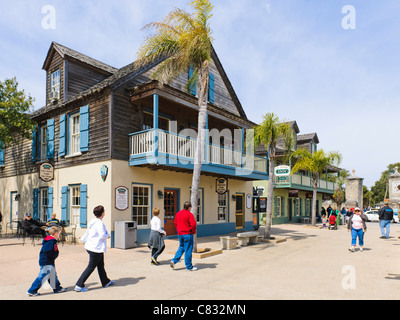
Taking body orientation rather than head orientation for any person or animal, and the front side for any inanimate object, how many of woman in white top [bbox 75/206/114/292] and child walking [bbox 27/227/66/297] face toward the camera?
0

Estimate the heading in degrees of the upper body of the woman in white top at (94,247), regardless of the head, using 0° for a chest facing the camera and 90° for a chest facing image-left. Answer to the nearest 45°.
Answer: approximately 225°

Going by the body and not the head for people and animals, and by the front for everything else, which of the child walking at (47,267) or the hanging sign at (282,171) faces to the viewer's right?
the child walking

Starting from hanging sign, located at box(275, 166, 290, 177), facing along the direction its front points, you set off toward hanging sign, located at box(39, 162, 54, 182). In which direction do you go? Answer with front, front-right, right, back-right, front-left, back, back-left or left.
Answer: front-right

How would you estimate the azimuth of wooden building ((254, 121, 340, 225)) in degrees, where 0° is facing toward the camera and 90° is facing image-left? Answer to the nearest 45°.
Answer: approximately 315°

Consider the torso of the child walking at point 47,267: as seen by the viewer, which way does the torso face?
to the viewer's right

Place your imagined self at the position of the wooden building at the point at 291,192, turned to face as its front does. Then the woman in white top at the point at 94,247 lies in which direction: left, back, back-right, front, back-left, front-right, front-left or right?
front-right

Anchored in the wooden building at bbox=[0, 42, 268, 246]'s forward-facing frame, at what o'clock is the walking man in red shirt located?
The walking man in red shirt is roughly at 1 o'clock from the wooden building.
